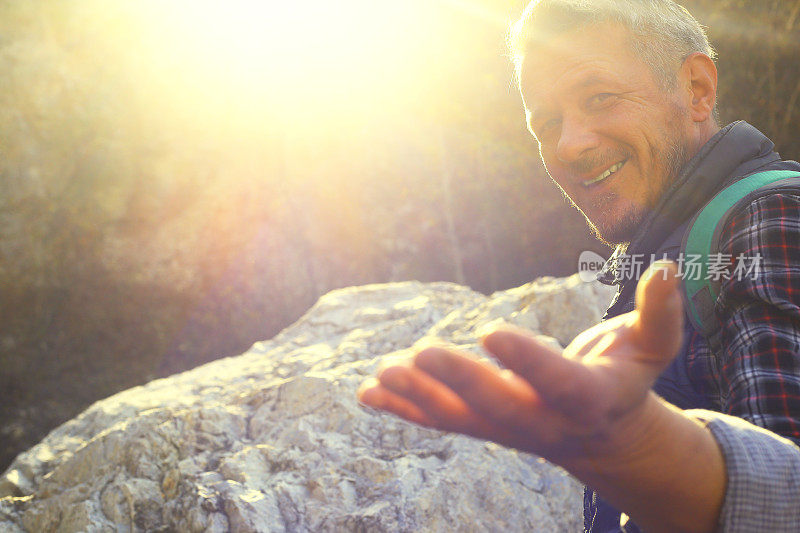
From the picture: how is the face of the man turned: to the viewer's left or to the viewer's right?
to the viewer's left

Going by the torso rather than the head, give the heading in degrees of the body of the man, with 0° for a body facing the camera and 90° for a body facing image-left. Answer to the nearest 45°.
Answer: approximately 45°

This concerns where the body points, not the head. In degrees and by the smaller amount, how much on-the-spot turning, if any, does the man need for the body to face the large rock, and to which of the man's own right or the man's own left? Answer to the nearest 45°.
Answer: approximately 90° to the man's own right
